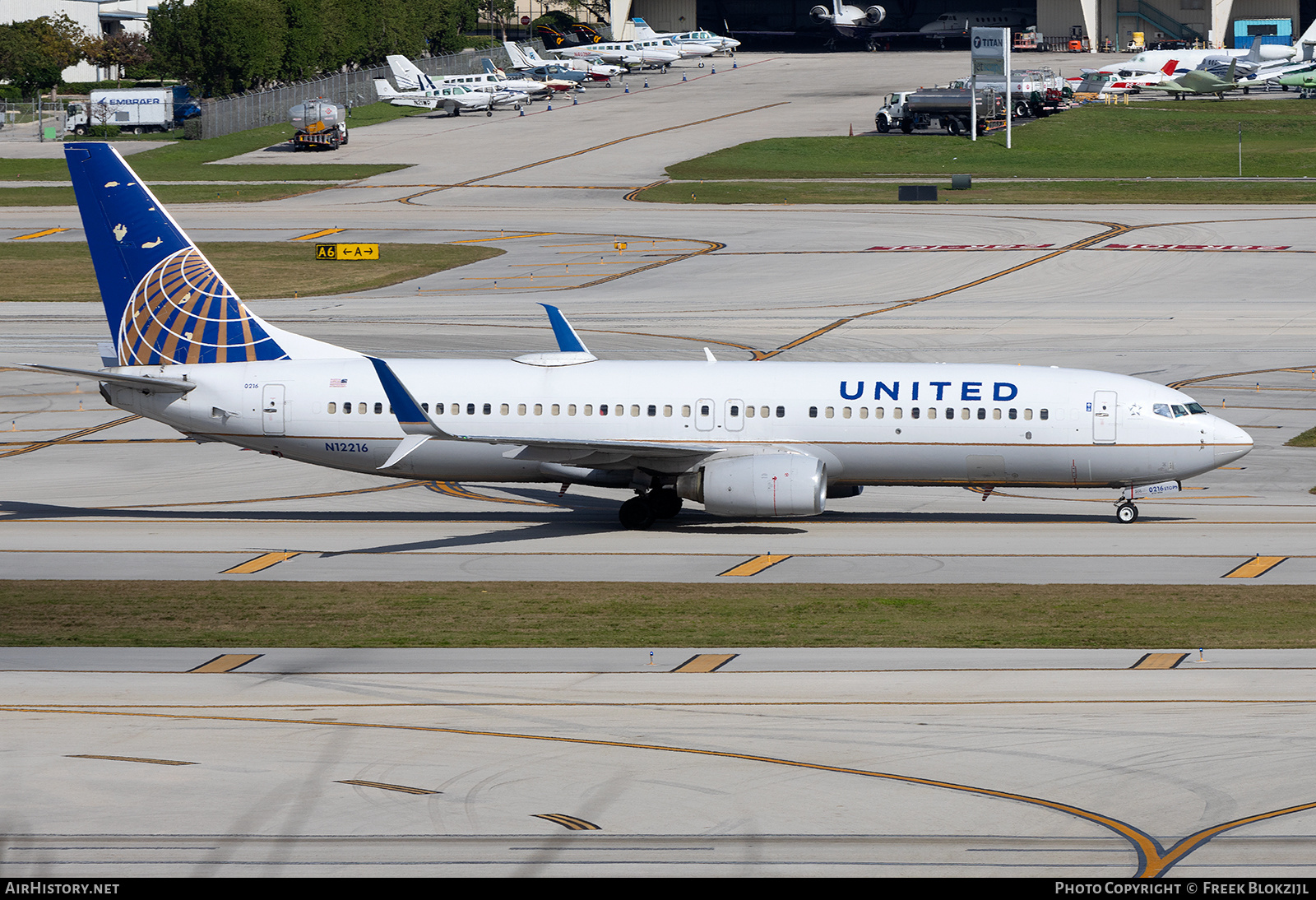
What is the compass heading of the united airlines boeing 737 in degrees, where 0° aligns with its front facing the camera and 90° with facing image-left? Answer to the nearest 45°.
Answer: approximately 270°
